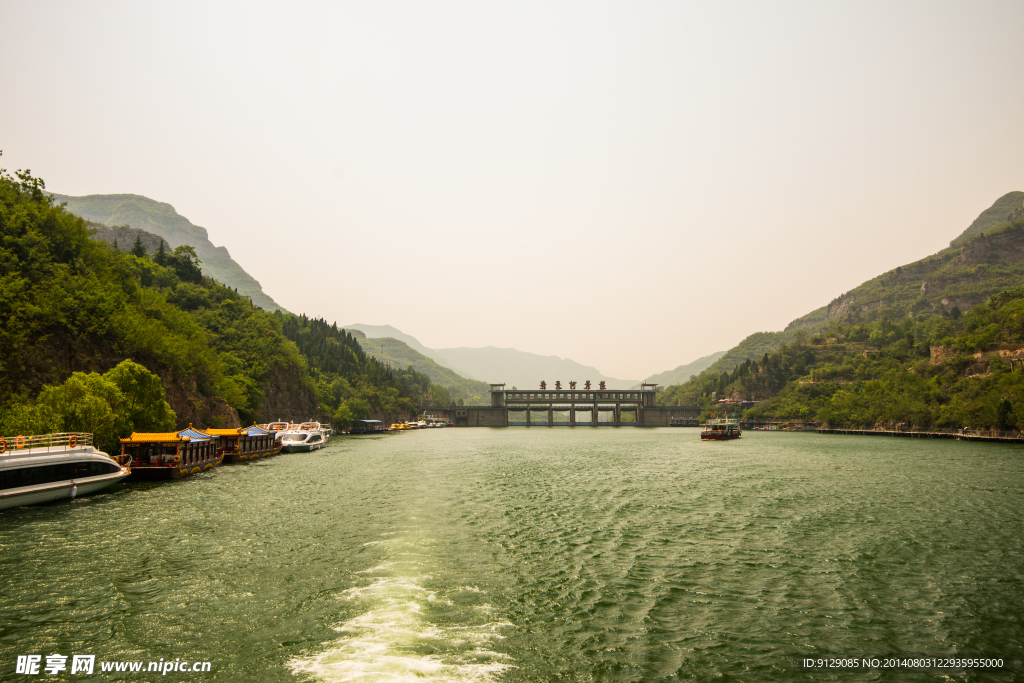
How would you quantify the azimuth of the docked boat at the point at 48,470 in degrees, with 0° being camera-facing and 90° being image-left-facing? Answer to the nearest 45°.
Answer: approximately 225°
